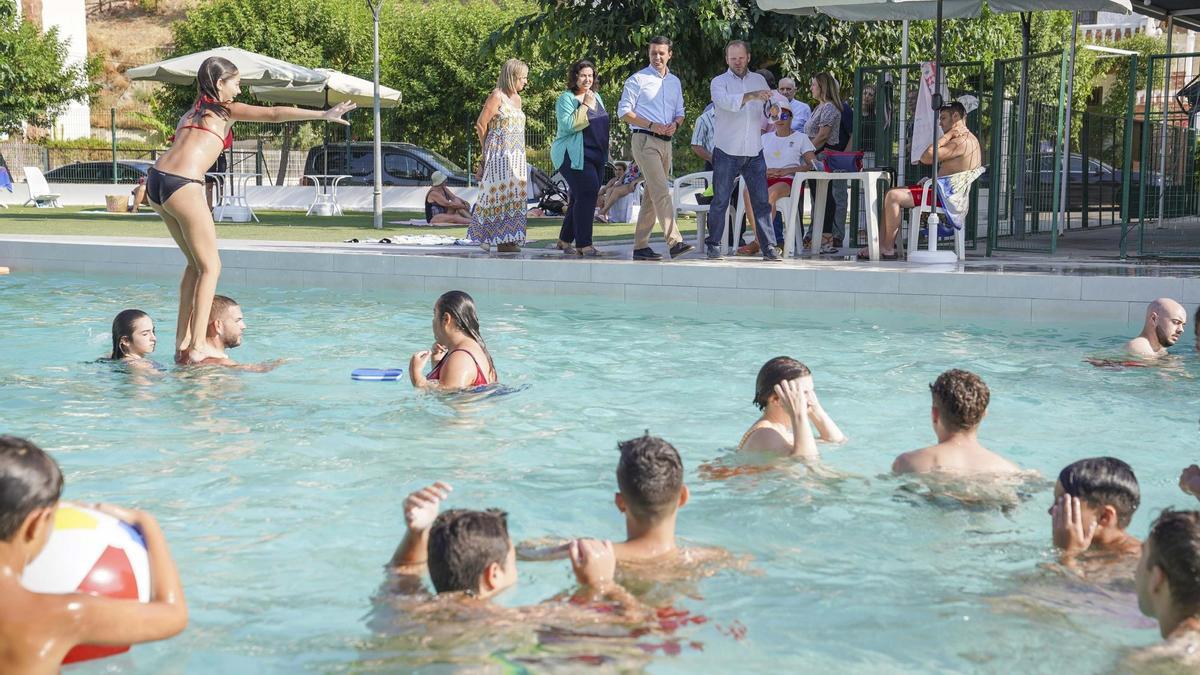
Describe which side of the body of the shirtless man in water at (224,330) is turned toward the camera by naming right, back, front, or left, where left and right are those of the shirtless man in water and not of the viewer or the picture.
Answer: right

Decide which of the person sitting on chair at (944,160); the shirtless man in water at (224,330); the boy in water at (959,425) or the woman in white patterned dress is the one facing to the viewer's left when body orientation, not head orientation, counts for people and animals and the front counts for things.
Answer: the person sitting on chair

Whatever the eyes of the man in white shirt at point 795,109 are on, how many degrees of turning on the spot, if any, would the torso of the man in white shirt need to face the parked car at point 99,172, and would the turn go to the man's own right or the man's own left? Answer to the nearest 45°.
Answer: approximately 90° to the man's own right

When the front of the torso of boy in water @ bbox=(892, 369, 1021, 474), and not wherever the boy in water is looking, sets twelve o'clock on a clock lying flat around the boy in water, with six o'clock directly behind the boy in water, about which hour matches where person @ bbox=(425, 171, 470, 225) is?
The person is roughly at 11 o'clock from the boy in water.

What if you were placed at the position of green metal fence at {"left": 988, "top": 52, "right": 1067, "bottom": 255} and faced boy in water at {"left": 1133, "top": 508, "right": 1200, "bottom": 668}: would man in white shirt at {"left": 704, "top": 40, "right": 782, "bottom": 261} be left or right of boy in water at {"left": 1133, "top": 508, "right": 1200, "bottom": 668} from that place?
right

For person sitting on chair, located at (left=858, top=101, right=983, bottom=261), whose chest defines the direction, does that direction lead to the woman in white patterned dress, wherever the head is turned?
yes

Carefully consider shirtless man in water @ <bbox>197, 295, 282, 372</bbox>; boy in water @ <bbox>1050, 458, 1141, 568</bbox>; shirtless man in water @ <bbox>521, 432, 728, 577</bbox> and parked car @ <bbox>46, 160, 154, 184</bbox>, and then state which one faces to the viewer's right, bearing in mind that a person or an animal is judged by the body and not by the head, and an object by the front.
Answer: shirtless man in water @ <bbox>197, 295, 282, 372</bbox>

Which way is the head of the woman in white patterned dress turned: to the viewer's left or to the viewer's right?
to the viewer's right

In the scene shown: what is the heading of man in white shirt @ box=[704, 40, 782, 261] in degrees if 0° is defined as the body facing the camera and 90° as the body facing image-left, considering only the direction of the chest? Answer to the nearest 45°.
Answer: approximately 0°

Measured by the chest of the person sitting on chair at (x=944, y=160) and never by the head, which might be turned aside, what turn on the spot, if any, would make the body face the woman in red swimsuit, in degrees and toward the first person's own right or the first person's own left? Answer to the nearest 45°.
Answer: approximately 90° to the first person's own left

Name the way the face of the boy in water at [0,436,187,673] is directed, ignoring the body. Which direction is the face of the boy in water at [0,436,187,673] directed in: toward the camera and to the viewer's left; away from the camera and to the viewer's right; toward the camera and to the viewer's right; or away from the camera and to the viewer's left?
away from the camera and to the viewer's right
